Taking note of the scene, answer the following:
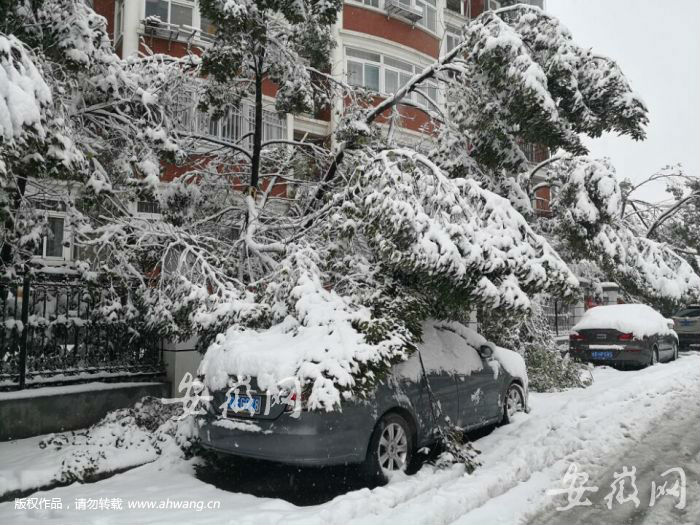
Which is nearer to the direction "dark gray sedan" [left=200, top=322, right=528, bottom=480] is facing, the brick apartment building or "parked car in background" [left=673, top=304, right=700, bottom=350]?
the parked car in background

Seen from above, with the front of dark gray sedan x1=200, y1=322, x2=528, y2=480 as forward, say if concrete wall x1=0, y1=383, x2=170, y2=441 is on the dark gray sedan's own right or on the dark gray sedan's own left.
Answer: on the dark gray sedan's own left

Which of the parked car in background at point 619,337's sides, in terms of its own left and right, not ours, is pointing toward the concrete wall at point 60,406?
back

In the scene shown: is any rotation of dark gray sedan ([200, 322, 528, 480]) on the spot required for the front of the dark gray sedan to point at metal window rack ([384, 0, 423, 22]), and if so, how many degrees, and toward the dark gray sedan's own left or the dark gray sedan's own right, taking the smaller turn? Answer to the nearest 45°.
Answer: approximately 45° to the dark gray sedan's own left

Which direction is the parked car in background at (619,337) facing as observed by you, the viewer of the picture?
facing away from the viewer and to the right of the viewer

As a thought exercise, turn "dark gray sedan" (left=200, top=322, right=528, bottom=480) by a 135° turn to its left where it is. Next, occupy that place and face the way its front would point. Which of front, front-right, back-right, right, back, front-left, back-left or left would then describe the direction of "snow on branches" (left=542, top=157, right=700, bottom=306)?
back-right

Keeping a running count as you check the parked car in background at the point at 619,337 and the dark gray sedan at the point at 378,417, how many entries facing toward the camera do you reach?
0

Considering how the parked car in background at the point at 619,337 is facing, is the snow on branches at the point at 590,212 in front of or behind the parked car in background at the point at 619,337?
behind

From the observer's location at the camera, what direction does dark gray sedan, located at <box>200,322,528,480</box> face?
facing away from the viewer and to the right of the viewer
